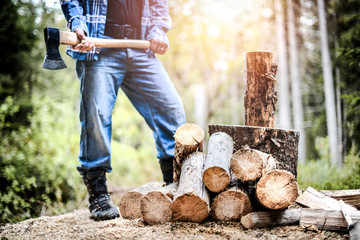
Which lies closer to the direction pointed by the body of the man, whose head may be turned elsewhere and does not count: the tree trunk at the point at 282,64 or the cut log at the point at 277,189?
the cut log

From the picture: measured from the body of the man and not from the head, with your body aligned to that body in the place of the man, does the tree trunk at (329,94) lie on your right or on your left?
on your left

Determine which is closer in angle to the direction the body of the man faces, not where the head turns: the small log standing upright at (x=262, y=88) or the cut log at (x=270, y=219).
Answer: the cut log

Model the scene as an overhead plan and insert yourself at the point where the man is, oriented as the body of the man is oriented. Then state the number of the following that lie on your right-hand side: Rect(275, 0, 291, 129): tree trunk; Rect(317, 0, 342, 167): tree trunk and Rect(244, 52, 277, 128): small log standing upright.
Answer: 0

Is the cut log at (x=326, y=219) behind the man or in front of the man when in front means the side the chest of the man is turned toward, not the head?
in front
